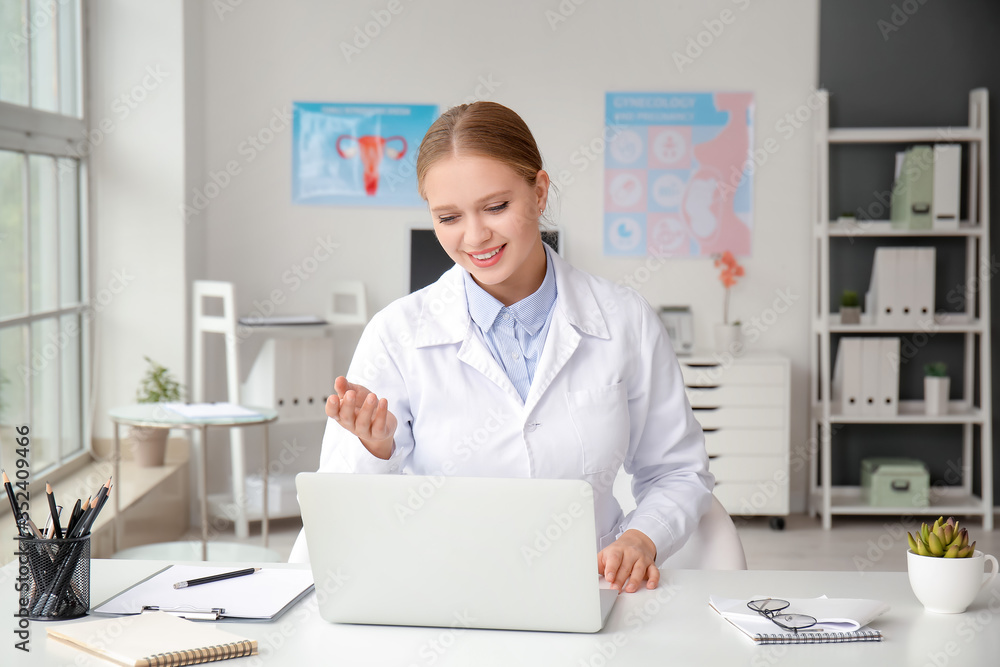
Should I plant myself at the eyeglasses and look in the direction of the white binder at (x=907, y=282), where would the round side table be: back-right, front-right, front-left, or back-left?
front-left

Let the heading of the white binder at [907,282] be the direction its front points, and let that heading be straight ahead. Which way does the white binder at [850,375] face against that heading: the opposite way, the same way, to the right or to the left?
the same way

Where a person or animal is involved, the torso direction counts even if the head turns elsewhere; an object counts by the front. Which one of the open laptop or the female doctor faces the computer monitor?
the open laptop

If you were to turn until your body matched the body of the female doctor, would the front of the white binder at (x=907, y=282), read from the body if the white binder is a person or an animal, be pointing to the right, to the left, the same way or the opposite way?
the same way

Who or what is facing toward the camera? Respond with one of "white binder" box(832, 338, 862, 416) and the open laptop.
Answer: the white binder

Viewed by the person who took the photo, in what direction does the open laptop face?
facing away from the viewer

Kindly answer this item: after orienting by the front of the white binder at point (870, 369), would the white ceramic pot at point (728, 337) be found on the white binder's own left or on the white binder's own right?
on the white binder's own right

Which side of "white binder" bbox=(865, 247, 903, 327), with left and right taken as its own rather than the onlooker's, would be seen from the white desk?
front

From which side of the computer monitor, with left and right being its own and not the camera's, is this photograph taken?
front

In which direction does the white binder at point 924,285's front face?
toward the camera

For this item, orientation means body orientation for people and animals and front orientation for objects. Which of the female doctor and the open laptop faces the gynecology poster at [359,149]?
the open laptop

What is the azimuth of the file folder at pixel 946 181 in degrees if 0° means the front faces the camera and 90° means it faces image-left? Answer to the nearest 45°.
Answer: approximately 0°

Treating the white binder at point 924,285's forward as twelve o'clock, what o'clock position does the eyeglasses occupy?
The eyeglasses is roughly at 12 o'clock from the white binder.

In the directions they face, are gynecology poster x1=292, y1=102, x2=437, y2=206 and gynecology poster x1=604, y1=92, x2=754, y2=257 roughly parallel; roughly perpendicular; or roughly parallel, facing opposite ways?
roughly parallel

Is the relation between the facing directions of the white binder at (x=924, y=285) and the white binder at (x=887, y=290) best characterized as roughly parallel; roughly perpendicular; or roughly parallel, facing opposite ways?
roughly parallel

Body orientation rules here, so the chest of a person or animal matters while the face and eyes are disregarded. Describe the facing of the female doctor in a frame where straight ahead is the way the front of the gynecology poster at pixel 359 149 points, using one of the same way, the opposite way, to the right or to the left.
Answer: the same way

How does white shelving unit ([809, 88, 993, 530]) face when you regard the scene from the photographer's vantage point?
facing the viewer

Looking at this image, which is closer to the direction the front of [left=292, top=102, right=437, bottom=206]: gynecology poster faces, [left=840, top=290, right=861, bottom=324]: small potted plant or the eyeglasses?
the eyeglasses

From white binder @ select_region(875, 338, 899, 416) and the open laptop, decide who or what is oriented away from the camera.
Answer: the open laptop

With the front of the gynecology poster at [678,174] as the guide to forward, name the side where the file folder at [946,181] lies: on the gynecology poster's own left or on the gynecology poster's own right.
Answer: on the gynecology poster's own left

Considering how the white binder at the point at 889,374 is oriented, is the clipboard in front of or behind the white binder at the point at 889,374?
in front
